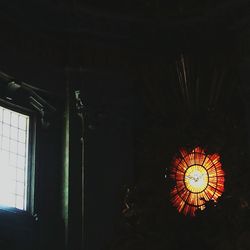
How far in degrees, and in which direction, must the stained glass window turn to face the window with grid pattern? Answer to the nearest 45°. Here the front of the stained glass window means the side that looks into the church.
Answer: approximately 90° to its right

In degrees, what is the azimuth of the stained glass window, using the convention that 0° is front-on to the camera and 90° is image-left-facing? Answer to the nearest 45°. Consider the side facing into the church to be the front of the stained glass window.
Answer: approximately 0°
